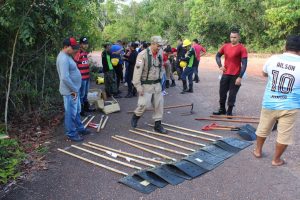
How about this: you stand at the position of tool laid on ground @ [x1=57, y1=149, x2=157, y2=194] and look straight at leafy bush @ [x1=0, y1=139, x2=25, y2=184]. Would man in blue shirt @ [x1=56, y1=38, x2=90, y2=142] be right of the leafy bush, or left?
right

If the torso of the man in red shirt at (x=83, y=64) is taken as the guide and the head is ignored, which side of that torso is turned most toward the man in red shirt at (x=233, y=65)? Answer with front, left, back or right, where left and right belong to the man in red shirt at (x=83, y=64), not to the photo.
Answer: front

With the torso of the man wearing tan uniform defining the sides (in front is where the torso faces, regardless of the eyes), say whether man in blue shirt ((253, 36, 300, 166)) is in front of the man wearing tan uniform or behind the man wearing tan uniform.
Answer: in front

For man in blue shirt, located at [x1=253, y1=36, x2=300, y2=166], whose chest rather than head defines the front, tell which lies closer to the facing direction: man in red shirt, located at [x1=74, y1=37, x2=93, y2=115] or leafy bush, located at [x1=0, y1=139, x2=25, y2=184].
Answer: the man in red shirt

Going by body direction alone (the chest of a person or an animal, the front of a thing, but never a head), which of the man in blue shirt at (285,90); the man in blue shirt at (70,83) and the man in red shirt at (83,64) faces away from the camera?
the man in blue shirt at (285,90)

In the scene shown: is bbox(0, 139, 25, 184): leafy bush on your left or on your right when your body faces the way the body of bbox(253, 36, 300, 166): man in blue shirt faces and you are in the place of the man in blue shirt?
on your left

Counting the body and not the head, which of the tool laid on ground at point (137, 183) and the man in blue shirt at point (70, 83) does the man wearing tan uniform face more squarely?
the tool laid on ground

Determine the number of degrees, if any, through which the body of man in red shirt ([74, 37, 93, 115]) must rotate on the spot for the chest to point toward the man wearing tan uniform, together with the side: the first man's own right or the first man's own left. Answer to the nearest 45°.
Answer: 0° — they already face them

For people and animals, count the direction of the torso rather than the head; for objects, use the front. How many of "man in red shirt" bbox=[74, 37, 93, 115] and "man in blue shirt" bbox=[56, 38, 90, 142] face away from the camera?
0

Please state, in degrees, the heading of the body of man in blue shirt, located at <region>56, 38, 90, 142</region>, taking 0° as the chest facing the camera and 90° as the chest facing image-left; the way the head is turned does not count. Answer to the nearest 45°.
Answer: approximately 270°

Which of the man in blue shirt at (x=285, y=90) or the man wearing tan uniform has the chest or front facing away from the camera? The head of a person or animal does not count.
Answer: the man in blue shirt

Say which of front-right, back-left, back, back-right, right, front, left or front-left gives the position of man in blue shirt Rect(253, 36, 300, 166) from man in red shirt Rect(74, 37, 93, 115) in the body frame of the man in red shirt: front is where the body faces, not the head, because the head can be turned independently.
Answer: front

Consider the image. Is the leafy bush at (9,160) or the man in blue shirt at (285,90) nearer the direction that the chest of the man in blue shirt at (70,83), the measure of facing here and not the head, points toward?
the man in blue shirt

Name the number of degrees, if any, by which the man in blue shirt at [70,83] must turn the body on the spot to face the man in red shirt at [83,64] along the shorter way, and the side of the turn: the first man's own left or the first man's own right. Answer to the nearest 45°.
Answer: approximately 90° to the first man's own left

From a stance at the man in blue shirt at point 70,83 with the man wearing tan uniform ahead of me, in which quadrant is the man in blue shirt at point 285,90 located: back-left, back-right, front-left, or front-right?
front-right

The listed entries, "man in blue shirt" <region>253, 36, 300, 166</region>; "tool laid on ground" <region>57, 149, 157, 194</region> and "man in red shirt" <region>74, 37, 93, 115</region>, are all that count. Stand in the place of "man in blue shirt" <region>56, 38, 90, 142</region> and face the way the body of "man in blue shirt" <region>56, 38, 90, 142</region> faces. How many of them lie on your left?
1

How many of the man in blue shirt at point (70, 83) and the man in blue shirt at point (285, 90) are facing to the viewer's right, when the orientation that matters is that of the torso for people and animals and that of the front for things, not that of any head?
1

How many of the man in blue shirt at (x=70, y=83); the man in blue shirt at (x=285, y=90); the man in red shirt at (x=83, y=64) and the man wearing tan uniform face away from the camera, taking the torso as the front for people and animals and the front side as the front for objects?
1

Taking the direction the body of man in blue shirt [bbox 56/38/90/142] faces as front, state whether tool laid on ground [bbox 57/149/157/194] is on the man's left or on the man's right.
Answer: on the man's right

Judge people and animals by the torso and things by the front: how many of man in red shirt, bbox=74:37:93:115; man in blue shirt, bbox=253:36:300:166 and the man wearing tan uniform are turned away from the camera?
1

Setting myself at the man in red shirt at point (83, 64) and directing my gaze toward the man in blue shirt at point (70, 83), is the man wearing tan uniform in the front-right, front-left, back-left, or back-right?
front-left

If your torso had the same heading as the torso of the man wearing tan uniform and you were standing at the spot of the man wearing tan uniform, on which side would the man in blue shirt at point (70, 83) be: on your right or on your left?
on your right
